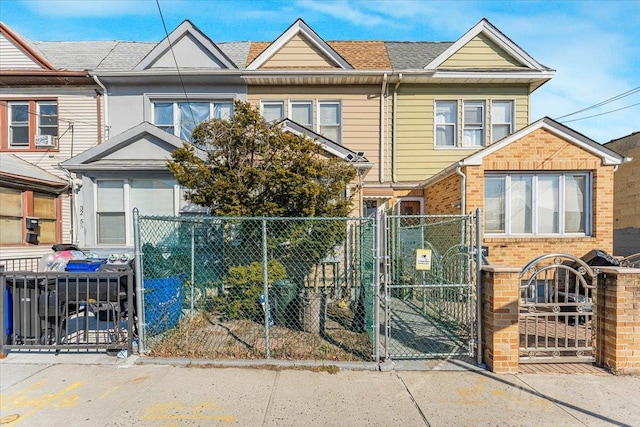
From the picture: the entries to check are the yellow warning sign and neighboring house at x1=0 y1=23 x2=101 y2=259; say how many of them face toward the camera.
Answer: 2

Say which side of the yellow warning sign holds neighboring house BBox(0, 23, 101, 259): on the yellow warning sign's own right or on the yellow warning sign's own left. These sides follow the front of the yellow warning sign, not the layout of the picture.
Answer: on the yellow warning sign's own right

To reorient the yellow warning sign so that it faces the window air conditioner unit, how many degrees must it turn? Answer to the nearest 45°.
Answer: approximately 90° to its right

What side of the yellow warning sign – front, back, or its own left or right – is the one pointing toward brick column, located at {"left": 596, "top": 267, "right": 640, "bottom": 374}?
left

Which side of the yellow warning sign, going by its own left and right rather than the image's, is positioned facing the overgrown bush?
right

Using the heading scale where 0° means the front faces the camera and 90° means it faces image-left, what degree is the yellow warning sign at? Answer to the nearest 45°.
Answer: approximately 0°

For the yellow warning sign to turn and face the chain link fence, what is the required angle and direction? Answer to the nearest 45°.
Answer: approximately 90° to its right

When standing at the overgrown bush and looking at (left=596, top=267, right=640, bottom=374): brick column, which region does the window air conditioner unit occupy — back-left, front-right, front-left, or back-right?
back-left
